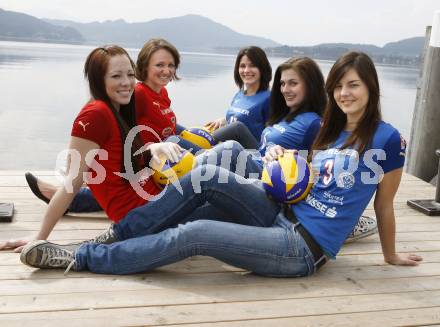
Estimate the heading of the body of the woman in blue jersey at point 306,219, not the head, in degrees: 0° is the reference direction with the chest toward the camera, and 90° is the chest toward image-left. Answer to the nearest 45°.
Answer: approximately 45°

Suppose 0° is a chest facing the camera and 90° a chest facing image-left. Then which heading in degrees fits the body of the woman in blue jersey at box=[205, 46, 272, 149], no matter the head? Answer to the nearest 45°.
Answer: approximately 45°

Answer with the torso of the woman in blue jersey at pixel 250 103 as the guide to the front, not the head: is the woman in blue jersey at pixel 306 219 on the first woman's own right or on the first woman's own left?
on the first woman's own left

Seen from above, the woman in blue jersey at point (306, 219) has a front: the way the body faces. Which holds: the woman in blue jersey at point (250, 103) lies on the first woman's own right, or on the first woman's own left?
on the first woman's own right

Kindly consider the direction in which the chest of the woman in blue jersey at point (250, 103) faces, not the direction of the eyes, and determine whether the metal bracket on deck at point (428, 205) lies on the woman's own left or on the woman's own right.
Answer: on the woman's own left

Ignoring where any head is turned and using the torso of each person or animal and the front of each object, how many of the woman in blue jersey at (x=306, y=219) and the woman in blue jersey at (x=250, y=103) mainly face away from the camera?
0

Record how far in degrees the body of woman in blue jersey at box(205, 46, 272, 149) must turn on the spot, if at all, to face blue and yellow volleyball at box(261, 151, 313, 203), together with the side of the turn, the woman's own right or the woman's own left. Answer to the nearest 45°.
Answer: approximately 45° to the woman's own left

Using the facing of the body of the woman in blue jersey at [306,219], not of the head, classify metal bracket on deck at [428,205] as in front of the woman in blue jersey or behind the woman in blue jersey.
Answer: behind
